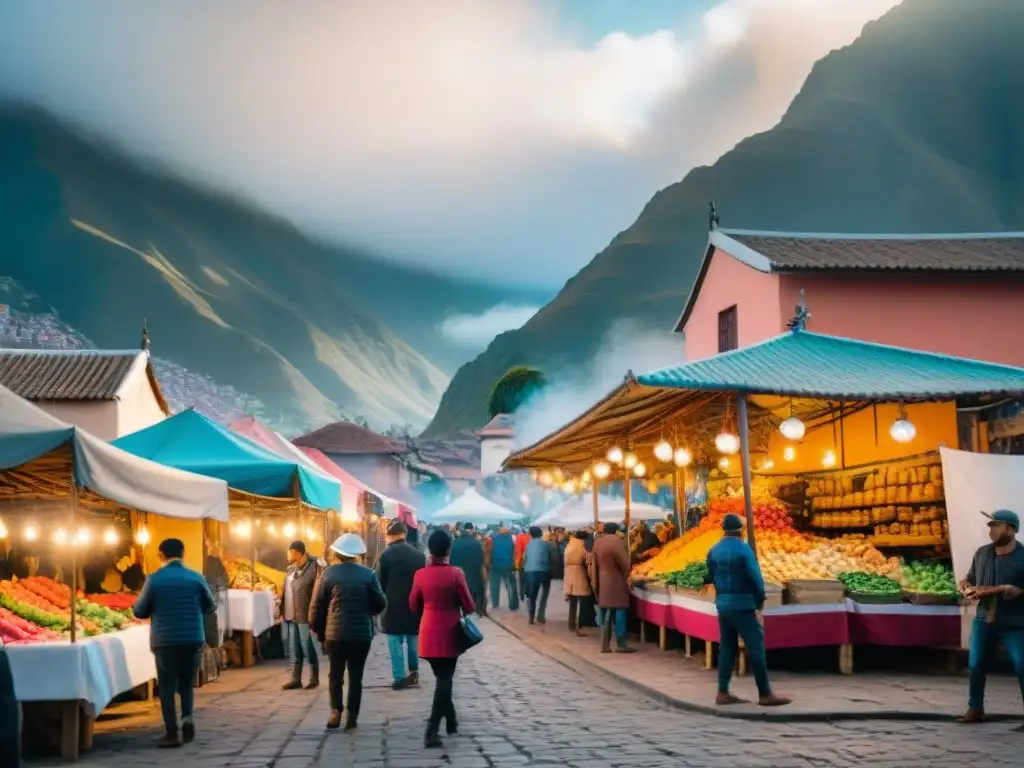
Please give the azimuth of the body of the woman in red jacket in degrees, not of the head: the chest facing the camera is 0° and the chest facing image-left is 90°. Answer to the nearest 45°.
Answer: approximately 180°

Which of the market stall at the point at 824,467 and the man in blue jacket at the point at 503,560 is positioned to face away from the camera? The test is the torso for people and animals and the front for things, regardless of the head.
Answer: the man in blue jacket

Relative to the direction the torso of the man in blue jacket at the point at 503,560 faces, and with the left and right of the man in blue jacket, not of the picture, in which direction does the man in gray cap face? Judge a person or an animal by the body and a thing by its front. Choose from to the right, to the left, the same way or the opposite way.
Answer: to the left

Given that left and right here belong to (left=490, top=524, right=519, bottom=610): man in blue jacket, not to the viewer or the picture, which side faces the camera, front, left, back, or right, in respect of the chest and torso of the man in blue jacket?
back

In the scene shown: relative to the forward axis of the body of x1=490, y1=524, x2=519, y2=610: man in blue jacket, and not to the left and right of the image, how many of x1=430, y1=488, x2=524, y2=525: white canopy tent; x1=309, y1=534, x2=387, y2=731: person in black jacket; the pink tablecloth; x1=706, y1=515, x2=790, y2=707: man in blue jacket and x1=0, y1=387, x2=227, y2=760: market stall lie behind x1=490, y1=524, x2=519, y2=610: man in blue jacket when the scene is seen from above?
4

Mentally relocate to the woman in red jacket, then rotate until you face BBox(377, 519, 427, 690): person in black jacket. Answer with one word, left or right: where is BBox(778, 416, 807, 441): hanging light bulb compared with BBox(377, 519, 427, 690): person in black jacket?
right

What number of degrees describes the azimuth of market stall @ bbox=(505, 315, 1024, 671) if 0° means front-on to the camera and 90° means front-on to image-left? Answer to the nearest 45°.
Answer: approximately 45°

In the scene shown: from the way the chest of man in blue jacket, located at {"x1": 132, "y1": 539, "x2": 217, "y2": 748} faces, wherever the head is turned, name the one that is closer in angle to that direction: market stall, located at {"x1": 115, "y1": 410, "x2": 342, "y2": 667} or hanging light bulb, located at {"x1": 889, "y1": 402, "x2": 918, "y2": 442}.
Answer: the market stall

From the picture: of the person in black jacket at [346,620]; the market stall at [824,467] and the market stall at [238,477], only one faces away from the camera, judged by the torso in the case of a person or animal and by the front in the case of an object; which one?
the person in black jacket

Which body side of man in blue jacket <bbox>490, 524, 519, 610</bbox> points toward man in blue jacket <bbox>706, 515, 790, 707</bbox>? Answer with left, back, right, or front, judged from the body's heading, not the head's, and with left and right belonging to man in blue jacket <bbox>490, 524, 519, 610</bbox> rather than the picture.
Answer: back

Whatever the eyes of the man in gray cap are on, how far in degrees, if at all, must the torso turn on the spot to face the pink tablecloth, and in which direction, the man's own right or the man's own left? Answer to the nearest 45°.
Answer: approximately 90° to the man's own right

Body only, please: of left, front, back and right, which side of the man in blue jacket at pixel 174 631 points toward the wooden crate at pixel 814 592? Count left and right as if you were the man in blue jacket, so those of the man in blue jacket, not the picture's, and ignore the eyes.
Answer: right

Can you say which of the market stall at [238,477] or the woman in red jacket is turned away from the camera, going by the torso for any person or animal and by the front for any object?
the woman in red jacket

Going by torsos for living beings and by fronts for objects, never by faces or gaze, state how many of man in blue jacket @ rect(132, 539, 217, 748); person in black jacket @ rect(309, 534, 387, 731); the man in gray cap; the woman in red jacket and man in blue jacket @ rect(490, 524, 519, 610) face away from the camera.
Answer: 4

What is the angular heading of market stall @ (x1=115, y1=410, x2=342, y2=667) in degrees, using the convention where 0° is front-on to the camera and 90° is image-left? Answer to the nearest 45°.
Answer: approximately 315°

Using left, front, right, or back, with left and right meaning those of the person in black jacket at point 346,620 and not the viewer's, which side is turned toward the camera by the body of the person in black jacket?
back

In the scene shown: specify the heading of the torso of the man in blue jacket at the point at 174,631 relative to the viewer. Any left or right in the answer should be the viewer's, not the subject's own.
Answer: facing away from the viewer
